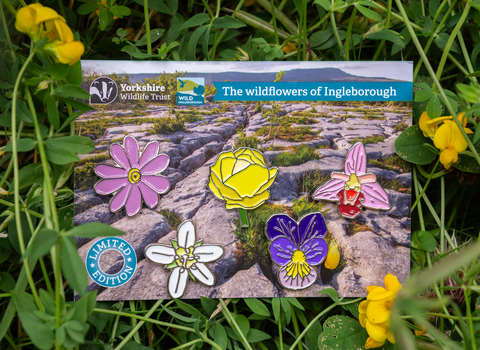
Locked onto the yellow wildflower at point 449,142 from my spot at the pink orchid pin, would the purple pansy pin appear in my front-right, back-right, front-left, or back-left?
back-right

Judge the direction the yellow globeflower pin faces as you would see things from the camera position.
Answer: facing the viewer

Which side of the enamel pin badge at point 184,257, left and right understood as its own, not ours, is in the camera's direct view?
front

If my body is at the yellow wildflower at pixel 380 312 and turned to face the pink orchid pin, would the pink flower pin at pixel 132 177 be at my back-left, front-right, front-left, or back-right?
front-left

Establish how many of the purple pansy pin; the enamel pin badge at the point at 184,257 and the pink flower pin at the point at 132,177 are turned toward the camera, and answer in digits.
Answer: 3

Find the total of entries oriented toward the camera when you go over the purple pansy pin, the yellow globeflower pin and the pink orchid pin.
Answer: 3
